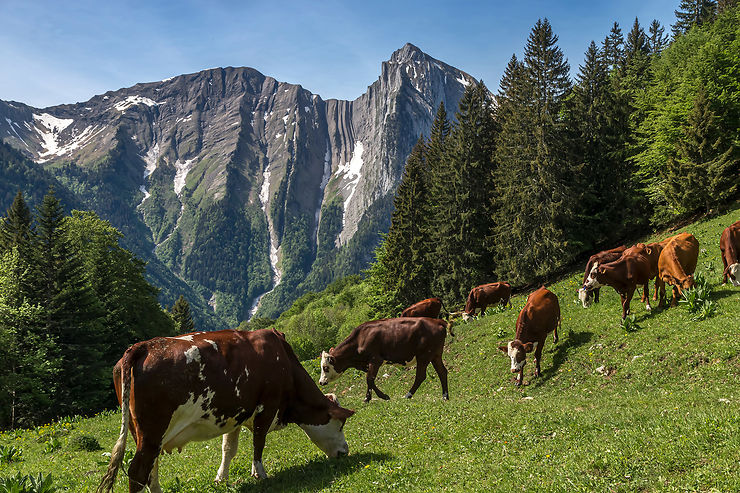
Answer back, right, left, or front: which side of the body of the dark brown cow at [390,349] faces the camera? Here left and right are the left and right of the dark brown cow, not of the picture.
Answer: left

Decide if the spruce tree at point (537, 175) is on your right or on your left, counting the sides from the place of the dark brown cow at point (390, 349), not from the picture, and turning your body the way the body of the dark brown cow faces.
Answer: on your right

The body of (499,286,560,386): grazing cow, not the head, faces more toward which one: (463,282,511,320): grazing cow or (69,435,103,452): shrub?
the shrub

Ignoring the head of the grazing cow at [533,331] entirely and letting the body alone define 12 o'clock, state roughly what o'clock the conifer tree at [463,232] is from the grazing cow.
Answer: The conifer tree is roughly at 4 o'clock from the grazing cow.

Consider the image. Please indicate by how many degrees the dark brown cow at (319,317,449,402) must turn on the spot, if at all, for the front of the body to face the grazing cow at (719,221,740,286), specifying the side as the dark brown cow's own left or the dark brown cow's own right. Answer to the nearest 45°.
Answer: approximately 180°

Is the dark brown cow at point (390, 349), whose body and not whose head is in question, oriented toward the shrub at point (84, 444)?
yes

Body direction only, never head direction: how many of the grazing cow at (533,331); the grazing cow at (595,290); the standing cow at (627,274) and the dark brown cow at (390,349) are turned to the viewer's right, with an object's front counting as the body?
0

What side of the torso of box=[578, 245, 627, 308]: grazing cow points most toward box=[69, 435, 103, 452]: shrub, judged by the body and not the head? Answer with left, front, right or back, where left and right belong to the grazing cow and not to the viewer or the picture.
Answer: front

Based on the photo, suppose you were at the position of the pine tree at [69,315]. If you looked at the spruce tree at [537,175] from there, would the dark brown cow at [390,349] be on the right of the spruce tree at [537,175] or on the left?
right

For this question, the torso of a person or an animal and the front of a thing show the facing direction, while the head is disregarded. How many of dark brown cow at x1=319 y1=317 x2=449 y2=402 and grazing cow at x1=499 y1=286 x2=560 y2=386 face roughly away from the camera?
0

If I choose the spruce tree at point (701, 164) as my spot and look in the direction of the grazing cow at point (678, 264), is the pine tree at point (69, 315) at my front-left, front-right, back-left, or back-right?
front-right

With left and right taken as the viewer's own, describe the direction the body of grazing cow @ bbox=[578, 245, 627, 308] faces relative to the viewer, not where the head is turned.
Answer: facing the viewer and to the left of the viewer

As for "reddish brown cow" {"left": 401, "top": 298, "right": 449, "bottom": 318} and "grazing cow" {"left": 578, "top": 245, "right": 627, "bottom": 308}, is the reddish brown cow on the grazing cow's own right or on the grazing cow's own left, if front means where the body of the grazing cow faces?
on the grazing cow's own right

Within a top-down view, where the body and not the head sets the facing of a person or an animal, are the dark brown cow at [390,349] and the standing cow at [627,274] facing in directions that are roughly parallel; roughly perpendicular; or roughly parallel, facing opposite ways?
roughly parallel

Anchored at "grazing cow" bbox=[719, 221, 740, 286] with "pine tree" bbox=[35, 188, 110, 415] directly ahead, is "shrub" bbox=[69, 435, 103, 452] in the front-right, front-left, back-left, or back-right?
front-left
